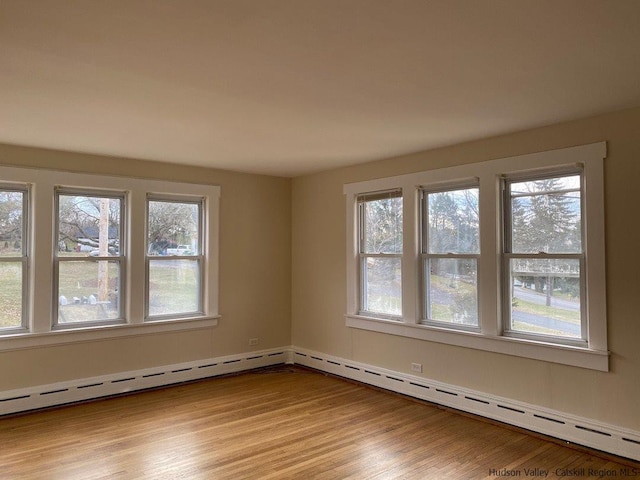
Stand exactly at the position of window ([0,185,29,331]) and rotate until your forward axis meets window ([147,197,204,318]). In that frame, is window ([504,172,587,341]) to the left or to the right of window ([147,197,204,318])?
right

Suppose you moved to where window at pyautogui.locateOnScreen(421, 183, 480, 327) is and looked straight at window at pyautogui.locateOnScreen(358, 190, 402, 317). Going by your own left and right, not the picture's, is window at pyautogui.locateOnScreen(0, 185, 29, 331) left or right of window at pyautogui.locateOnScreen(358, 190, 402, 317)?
left

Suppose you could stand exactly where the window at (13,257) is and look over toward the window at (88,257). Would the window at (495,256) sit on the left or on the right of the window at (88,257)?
right

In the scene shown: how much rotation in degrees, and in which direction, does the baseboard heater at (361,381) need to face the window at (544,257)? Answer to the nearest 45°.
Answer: approximately 45° to its left
